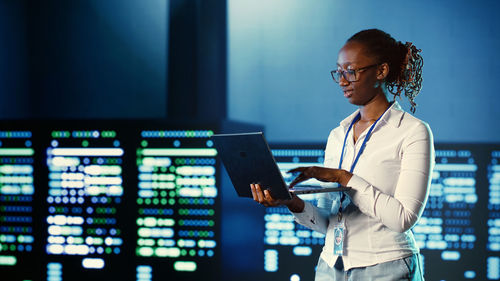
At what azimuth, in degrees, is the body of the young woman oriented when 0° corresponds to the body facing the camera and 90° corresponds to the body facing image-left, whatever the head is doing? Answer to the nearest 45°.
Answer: approximately 45°
